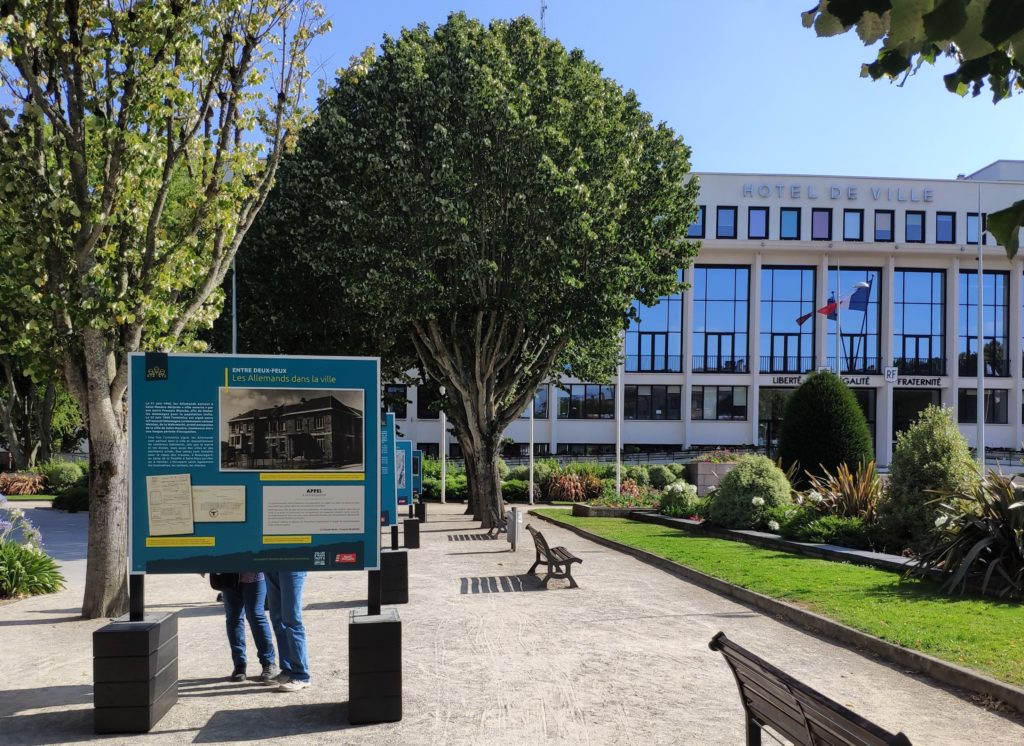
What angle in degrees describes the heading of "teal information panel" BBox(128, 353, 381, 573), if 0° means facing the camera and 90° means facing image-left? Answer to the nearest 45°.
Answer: approximately 0°

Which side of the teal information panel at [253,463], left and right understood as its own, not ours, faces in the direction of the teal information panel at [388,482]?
back
